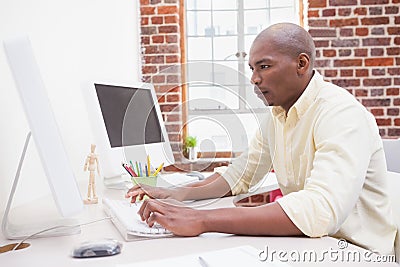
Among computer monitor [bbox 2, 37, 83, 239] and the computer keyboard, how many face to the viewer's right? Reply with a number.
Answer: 2

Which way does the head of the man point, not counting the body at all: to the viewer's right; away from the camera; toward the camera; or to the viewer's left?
to the viewer's left

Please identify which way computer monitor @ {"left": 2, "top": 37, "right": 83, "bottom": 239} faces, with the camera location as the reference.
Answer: facing to the right of the viewer

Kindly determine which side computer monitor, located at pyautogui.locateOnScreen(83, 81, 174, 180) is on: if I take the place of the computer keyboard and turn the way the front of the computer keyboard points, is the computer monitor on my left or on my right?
on my left

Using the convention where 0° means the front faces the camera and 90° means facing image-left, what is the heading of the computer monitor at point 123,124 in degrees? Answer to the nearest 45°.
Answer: approximately 315°

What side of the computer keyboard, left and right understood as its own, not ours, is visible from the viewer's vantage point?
right
